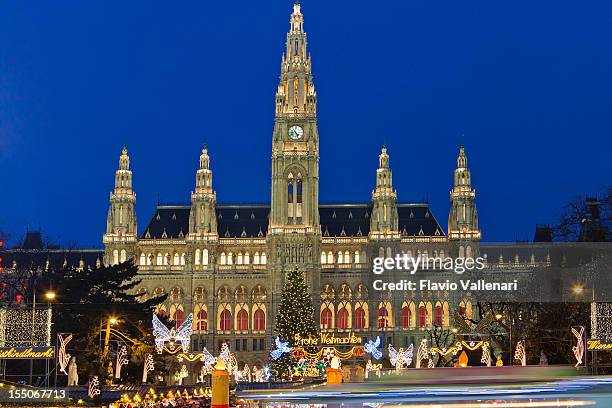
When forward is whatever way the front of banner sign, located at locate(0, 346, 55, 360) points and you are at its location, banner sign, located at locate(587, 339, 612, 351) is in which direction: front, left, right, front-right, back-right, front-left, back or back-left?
left

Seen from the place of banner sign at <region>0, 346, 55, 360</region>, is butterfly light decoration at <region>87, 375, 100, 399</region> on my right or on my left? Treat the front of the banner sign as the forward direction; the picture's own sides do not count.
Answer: on my left

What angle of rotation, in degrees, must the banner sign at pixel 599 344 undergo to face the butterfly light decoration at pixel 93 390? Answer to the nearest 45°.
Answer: approximately 90° to its right

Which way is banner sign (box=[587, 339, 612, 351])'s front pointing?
toward the camera

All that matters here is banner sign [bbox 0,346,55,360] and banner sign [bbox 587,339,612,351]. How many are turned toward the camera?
2

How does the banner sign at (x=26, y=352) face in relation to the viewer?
toward the camera

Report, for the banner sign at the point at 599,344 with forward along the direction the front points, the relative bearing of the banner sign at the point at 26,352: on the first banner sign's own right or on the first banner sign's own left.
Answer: on the first banner sign's own right
